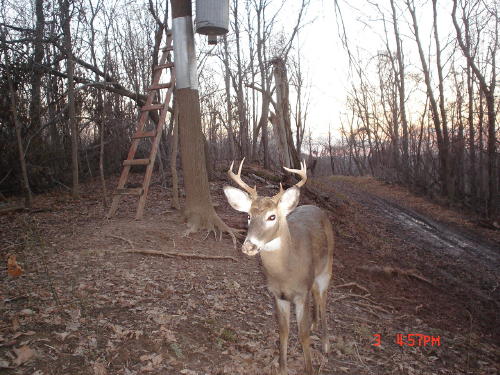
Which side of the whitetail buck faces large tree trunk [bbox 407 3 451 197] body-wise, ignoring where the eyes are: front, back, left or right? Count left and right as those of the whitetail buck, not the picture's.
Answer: back

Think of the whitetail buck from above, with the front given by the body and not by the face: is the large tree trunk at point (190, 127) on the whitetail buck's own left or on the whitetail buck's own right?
on the whitetail buck's own right

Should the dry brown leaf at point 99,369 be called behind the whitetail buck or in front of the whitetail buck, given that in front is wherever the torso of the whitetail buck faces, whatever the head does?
in front

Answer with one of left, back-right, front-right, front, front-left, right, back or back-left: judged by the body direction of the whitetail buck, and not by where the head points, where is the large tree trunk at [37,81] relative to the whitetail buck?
right

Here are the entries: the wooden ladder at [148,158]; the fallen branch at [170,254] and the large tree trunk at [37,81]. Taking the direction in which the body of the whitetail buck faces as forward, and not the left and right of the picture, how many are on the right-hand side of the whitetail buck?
3

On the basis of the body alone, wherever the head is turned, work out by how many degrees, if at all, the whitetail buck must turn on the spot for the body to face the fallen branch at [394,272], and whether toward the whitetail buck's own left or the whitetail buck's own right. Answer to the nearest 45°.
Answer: approximately 180°

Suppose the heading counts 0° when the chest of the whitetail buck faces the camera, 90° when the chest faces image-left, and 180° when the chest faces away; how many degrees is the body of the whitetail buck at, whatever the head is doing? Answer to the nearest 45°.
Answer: approximately 45°

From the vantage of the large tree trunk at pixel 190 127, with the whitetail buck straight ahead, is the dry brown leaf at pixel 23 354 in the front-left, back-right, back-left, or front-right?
front-right

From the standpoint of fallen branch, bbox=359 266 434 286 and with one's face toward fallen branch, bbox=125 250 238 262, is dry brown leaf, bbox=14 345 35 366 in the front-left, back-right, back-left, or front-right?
front-left
